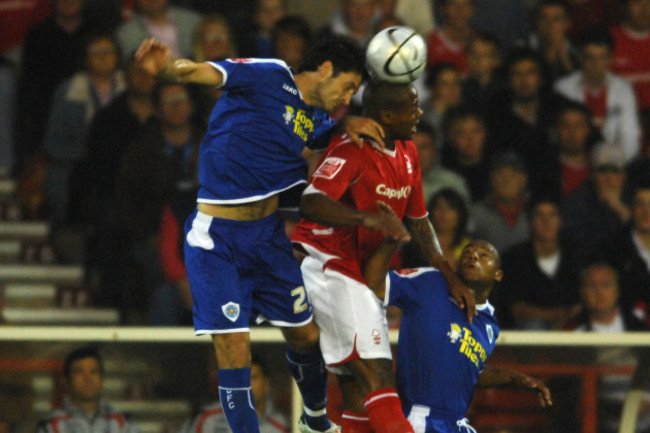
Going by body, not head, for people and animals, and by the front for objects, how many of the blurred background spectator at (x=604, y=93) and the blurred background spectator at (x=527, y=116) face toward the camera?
2

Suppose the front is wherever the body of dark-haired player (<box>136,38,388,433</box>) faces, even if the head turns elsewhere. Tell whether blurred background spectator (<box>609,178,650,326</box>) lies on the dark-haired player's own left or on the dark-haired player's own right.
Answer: on the dark-haired player's own left

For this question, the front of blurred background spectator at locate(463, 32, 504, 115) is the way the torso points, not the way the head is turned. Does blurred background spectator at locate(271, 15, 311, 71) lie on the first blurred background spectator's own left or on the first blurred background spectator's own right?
on the first blurred background spectator's own right

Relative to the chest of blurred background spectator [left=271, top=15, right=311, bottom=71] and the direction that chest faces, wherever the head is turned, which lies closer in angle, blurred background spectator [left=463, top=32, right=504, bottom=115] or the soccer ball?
the soccer ball

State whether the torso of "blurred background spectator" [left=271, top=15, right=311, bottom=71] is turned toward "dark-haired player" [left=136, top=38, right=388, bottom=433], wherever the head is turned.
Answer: yes

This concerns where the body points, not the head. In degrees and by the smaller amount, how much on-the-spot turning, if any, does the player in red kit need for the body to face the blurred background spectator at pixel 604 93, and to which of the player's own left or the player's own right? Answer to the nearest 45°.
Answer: approximately 90° to the player's own left

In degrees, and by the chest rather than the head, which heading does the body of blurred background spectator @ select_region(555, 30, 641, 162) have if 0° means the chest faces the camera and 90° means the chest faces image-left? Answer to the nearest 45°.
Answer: approximately 0°

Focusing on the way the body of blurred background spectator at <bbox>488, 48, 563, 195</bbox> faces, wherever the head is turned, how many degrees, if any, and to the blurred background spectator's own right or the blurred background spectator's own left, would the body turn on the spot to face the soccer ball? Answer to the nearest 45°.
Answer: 0° — they already face it
